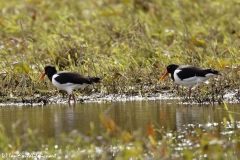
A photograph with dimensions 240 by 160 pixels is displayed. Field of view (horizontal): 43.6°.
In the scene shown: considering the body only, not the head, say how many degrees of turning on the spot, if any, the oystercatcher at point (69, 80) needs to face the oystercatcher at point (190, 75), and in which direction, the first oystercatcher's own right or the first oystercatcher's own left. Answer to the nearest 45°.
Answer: approximately 180°

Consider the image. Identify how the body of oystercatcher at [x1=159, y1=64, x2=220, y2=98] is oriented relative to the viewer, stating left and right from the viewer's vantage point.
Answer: facing to the left of the viewer

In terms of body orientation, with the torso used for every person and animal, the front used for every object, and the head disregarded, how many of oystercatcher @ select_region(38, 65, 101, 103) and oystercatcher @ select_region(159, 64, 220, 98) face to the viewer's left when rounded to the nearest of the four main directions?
2

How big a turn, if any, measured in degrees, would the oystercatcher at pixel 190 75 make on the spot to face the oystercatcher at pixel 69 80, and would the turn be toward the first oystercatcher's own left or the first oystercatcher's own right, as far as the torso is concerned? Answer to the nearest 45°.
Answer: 0° — it already faces it

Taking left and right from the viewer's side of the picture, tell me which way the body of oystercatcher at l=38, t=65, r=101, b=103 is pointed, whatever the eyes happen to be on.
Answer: facing to the left of the viewer
